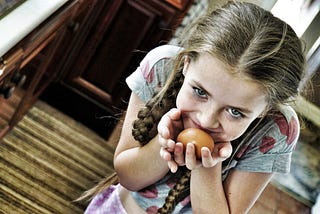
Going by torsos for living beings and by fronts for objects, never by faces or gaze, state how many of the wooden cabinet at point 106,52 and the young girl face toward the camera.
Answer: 2

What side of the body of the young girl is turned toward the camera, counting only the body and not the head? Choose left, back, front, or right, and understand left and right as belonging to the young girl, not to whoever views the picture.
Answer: front

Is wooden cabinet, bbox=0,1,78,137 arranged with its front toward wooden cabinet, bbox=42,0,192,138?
no

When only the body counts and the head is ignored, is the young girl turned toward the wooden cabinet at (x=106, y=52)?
no

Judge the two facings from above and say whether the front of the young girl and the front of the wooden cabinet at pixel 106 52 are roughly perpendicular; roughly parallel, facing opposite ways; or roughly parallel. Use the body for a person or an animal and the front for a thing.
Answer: roughly parallel

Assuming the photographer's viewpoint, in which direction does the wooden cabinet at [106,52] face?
facing the viewer

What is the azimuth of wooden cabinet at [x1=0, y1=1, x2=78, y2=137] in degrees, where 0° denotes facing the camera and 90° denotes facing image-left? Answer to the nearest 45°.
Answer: approximately 315°
